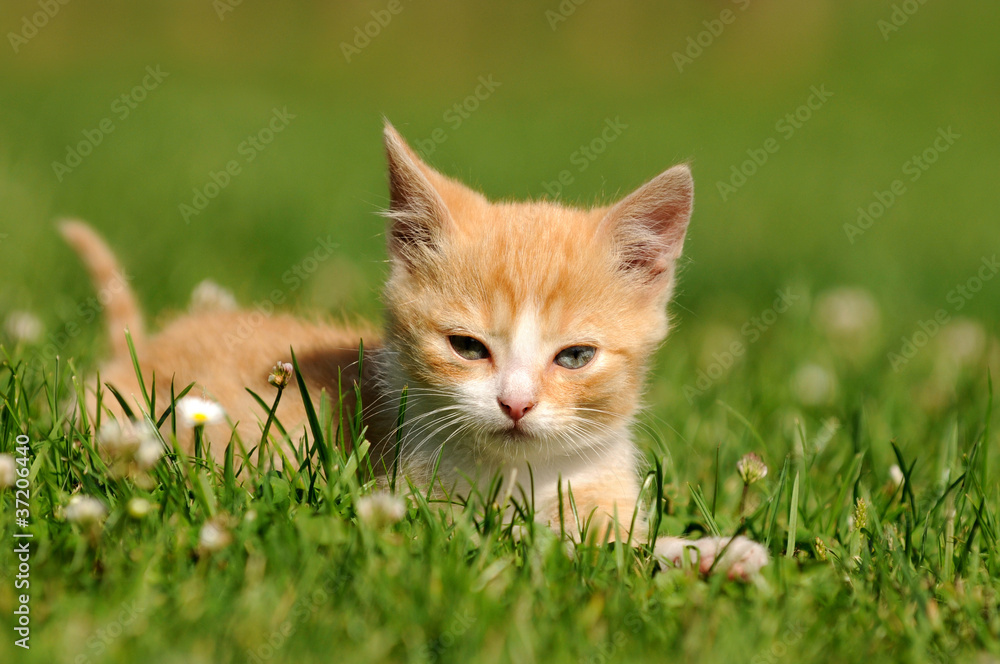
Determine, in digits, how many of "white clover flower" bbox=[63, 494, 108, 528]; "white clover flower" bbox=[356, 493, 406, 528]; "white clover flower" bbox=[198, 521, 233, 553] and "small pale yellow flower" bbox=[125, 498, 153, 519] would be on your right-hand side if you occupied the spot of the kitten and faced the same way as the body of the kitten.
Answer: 4

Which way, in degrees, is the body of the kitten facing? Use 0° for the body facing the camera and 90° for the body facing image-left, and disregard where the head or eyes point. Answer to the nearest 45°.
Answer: approximately 315°

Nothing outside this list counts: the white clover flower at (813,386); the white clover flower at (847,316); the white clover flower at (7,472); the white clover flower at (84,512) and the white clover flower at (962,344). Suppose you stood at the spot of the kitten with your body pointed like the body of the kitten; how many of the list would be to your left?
3

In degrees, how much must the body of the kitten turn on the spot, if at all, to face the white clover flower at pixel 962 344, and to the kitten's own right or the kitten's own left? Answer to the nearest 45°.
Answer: approximately 90° to the kitten's own left

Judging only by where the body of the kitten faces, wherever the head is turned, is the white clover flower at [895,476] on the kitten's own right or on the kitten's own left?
on the kitten's own left

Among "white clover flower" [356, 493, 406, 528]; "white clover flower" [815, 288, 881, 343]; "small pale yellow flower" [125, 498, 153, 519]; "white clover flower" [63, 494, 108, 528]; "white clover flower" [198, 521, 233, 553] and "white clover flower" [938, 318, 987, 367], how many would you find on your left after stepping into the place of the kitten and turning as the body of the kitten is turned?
2

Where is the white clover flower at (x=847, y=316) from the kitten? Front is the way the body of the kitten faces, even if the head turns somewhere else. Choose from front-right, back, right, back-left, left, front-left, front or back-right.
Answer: left

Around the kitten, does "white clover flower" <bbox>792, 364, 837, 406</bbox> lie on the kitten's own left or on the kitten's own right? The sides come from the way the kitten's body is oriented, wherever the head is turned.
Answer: on the kitten's own left

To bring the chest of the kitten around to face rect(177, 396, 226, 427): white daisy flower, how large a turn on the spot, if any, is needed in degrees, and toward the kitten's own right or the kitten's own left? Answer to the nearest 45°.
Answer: approximately 135° to the kitten's own right

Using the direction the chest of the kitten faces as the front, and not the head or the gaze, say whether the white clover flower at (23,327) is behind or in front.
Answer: behind

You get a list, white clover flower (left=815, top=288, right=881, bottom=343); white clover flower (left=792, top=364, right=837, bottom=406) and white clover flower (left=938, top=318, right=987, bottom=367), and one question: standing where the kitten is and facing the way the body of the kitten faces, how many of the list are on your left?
3

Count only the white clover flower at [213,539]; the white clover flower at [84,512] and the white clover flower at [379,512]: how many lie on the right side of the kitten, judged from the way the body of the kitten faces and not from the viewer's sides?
3

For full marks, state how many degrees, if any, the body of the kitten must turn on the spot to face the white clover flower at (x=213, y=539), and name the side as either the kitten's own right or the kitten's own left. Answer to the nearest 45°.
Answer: approximately 90° to the kitten's own right

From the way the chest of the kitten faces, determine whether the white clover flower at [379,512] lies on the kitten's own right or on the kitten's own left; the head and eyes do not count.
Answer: on the kitten's own right

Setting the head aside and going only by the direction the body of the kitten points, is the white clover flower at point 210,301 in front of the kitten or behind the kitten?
behind
